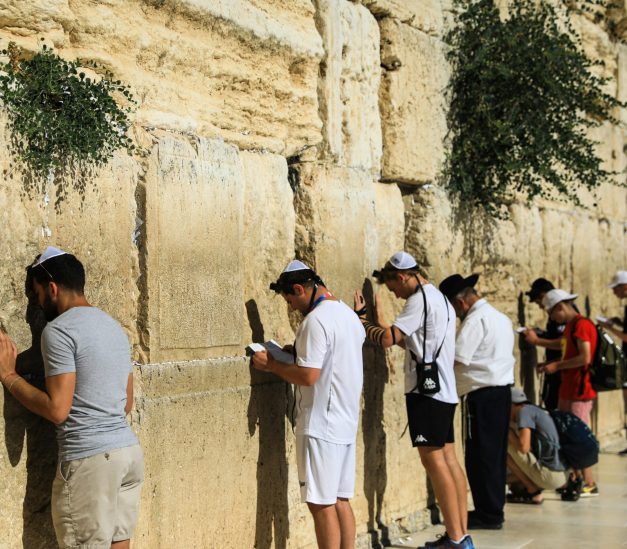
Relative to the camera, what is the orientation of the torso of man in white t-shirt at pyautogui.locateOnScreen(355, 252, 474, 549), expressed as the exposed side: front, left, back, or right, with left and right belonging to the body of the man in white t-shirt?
left

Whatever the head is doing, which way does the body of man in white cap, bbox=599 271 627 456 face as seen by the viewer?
to the viewer's left

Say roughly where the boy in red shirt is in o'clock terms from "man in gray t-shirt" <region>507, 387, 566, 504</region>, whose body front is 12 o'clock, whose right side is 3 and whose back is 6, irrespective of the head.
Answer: The boy in red shirt is roughly at 4 o'clock from the man in gray t-shirt.

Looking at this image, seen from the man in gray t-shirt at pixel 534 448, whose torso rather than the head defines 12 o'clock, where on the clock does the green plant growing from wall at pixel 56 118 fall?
The green plant growing from wall is roughly at 10 o'clock from the man in gray t-shirt.

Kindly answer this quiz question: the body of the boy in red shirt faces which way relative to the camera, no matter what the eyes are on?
to the viewer's left

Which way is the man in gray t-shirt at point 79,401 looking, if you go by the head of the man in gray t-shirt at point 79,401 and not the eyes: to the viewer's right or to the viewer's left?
to the viewer's left

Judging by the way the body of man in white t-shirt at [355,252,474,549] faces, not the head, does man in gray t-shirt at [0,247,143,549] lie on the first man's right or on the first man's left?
on the first man's left

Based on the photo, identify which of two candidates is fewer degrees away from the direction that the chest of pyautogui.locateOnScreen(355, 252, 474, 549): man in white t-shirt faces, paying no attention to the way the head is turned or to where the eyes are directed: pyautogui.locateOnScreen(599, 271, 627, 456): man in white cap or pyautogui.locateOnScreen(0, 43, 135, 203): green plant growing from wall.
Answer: the green plant growing from wall

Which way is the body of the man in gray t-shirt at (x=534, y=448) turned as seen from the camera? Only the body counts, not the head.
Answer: to the viewer's left
